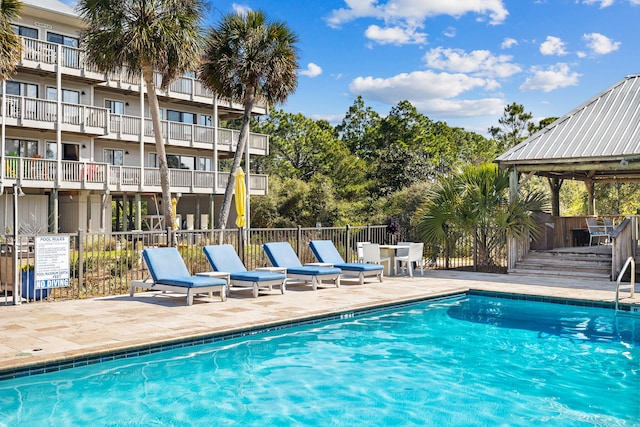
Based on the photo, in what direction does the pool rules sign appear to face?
toward the camera

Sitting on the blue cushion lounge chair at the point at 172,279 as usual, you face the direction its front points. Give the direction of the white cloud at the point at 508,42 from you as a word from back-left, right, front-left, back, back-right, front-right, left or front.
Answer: left

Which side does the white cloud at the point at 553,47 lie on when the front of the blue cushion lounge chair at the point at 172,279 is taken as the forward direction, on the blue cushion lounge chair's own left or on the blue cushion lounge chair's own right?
on the blue cushion lounge chair's own left

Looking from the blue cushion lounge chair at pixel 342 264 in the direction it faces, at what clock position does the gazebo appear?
The gazebo is roughly at 10 o'clock from the blue cushion lounge chair.

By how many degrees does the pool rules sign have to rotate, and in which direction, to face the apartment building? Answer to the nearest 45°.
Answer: approximately 180°

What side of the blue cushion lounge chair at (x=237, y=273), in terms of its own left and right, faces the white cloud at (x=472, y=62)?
left

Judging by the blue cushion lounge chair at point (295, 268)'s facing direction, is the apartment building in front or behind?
behind

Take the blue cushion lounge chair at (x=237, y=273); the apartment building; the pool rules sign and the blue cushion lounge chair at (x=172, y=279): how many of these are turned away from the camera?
0

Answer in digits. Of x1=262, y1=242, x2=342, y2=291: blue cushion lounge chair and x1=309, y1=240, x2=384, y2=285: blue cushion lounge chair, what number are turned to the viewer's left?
0

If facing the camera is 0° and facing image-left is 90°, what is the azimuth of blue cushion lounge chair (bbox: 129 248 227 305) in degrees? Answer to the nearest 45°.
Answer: approximately 315°

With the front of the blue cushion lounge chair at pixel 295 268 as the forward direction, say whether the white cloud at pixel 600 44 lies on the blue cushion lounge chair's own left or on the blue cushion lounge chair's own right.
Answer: on the blue cushion lounge chair's own left

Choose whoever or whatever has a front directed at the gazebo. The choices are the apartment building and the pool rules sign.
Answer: the apartment building

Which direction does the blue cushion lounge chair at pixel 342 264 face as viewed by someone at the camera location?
facing the viewer and to the right of the viewer

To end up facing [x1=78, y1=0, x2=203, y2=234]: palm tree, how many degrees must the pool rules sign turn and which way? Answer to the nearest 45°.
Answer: approximately 180°
